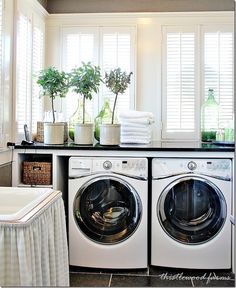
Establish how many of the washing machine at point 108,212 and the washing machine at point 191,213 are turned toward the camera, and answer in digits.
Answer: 2

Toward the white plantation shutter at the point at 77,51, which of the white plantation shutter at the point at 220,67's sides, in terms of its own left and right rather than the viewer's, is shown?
right

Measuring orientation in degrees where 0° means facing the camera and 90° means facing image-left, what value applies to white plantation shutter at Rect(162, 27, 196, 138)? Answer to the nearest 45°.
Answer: approximately 0°

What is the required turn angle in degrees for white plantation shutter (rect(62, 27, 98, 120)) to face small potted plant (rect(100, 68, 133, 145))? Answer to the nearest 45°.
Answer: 0° — it already faces it

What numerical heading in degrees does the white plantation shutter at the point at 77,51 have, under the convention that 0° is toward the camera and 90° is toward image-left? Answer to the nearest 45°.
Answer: approximately 0°
